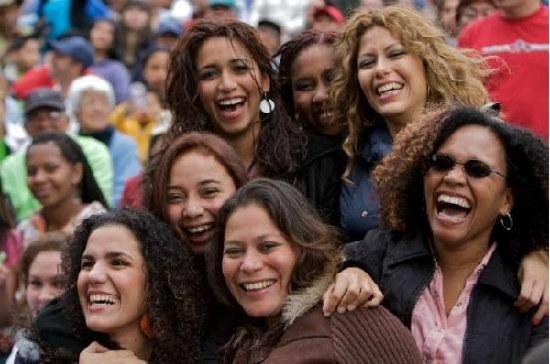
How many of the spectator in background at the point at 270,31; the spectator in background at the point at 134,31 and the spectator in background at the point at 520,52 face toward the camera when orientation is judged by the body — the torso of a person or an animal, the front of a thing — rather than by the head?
3

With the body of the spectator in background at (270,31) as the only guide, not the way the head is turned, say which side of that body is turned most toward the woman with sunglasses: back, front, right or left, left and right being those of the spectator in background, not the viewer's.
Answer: front

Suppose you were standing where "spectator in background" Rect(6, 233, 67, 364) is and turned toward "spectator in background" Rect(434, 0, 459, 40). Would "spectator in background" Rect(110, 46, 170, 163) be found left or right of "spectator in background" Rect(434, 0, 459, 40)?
left

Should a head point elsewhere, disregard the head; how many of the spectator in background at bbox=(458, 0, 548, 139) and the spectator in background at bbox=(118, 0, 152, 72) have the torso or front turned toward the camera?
2

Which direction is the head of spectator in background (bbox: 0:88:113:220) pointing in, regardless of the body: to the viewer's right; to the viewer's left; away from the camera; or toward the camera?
toward the camera

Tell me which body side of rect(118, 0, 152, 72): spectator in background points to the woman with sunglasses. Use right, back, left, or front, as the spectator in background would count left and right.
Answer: front

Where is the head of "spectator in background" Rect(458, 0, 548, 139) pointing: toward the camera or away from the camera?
toward the camera

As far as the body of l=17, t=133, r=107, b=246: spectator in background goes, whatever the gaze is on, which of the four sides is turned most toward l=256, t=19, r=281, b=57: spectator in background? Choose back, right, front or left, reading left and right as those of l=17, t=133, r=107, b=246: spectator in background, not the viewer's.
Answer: back

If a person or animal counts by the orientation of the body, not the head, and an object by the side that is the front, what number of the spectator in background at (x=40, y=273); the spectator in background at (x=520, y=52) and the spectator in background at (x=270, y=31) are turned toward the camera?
3

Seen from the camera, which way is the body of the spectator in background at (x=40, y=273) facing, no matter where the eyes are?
toward the camera

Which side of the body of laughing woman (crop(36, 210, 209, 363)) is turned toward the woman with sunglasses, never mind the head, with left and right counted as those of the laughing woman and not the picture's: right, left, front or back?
left

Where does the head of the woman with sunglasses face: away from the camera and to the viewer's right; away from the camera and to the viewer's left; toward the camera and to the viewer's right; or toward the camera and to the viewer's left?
toward the camera and to the viewer's left

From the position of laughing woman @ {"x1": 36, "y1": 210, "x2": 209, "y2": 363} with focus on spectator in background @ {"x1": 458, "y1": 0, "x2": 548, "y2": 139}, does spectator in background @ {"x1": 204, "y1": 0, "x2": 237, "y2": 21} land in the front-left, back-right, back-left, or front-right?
front-left

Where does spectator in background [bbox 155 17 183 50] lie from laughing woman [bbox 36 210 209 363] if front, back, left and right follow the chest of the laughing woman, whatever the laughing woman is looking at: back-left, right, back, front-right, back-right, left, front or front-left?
back-right

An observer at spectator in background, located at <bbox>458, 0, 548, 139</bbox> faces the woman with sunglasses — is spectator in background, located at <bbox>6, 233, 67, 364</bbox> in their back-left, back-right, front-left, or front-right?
front-right

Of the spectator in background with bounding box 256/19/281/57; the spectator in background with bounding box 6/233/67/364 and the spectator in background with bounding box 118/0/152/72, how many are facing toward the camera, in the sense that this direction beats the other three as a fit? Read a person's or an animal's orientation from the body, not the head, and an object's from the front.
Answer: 3
